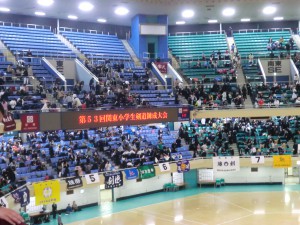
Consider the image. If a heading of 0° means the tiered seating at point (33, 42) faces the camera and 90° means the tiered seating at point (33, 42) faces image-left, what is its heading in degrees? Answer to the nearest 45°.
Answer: approximately 315°

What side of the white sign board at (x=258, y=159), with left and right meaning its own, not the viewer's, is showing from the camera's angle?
front

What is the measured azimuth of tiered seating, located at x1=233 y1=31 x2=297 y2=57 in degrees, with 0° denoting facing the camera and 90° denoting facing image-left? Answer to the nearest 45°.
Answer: approximately 0°

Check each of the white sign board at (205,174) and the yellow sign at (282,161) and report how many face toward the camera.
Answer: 2

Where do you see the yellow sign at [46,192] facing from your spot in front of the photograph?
facing the viewer and to the right of the viewer

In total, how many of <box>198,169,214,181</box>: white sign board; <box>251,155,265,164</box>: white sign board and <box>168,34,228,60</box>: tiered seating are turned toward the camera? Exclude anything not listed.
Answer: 3

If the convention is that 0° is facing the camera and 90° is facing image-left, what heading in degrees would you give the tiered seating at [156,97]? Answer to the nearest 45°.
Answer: approximately 0°

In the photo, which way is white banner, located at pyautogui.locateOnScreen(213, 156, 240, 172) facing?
toward the camera
